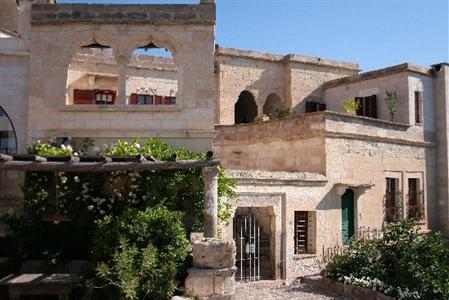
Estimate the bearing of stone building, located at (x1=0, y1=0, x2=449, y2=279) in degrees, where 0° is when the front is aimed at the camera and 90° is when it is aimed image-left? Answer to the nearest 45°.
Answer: approximately 0°
